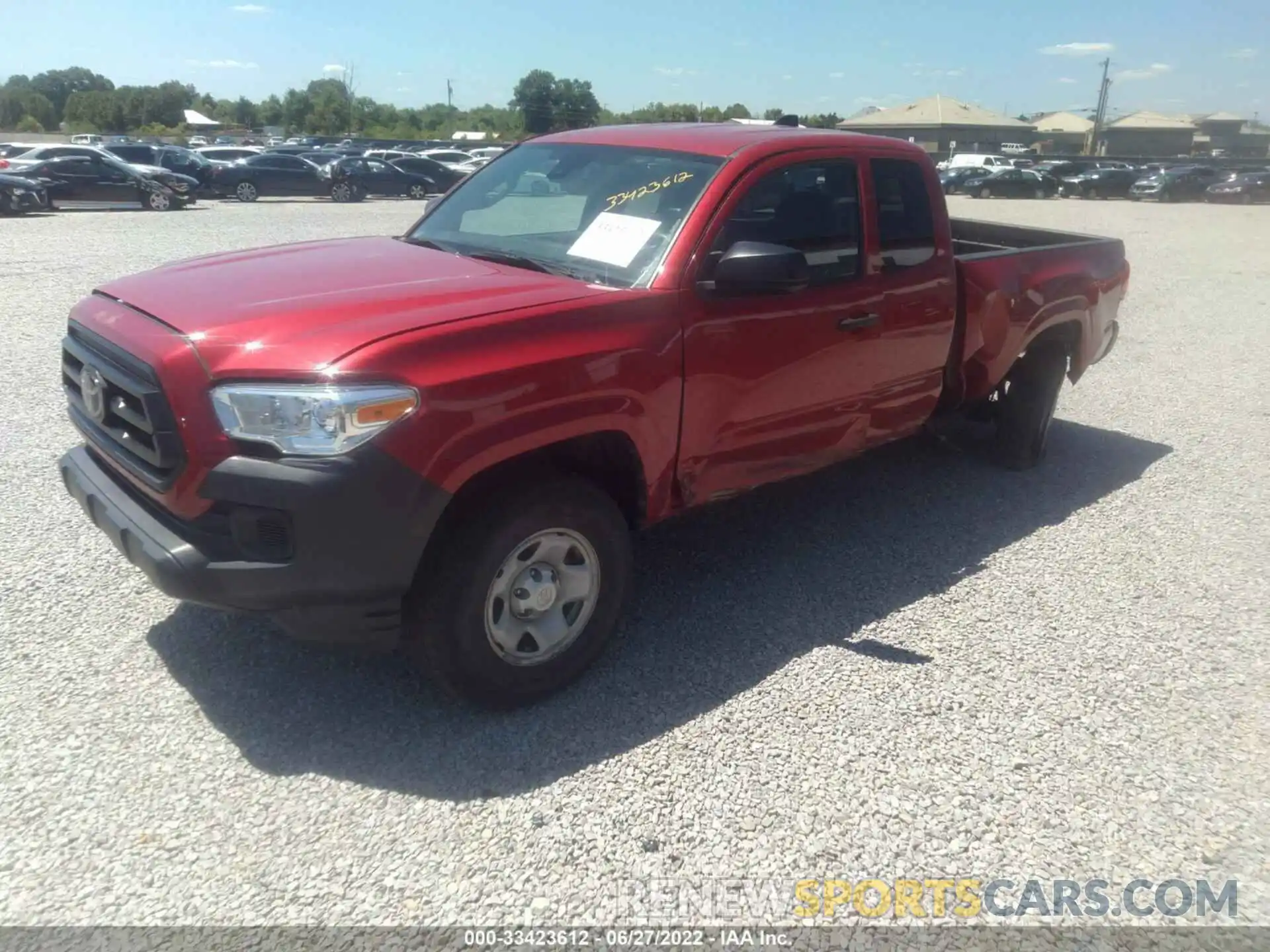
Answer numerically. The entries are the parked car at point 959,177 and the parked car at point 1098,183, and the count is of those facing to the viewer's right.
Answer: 0

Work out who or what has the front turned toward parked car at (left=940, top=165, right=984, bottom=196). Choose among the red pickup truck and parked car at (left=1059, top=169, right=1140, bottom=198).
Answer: parked car at (left=1059, top=169, right=1140, bottom=198)

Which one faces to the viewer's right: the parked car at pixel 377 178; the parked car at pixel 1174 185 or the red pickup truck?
the parked car at pixel 377 178

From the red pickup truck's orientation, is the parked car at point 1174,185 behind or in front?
behind

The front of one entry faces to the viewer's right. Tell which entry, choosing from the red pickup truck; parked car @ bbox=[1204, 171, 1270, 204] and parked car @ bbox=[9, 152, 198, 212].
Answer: parked car @ bbox=[9, 152, 198, 212]

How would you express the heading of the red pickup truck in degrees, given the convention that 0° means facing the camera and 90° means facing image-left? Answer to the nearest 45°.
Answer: approximately 45°

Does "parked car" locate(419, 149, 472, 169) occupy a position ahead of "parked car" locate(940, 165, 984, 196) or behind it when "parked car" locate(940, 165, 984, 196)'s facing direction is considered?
ahead

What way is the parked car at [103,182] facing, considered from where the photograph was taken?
facing to the right of the viewer

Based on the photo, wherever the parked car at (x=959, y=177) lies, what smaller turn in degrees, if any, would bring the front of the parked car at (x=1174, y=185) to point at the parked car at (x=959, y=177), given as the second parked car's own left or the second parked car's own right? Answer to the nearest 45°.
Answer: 0° — it already faces it

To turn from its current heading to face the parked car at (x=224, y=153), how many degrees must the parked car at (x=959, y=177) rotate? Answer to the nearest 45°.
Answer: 0° — it already faces it

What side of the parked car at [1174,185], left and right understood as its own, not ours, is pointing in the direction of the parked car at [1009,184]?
front

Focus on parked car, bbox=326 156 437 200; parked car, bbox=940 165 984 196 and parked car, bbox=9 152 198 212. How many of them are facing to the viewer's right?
2
